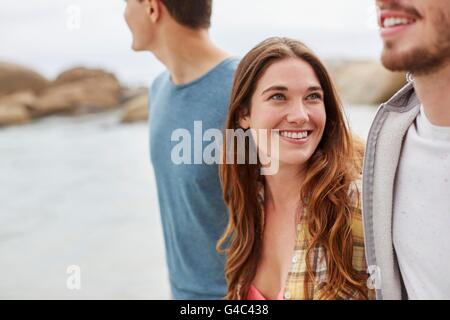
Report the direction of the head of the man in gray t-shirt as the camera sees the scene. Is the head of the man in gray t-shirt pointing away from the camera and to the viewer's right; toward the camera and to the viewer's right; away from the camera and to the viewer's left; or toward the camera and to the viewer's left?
toward the camera and to the viewer's left

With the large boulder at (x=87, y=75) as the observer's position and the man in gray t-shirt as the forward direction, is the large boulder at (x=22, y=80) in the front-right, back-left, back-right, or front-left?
back-right

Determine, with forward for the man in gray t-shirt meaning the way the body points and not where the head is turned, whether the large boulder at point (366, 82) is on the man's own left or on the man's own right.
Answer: on the man's own right

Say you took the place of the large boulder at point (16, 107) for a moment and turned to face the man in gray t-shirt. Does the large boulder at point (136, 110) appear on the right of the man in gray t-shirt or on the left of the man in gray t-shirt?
left

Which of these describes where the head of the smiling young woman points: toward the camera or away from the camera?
toward the camera

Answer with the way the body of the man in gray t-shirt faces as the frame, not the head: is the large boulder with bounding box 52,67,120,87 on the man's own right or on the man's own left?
on the man's own right

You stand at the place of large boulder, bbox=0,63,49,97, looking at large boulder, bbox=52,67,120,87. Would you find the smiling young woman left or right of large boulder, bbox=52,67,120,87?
right

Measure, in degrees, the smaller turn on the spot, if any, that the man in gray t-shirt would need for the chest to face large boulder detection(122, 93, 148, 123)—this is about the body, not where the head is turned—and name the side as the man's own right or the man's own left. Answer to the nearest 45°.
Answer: approximately 90° to the man's own right
